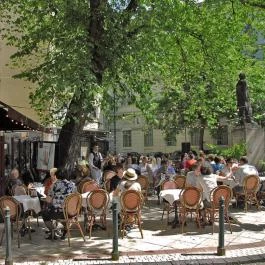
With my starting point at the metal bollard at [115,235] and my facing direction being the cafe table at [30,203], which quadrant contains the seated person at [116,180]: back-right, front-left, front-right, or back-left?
front-right

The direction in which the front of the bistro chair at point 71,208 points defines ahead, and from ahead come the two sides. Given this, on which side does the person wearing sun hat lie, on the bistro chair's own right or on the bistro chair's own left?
on the bistro chair's own right

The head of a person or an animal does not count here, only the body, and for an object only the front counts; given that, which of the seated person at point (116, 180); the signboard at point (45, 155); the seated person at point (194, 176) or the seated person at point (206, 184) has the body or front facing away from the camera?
the seated person at point (206, 184)

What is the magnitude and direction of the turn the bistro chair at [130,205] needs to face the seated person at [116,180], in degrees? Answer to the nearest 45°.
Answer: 0° — it already faces them

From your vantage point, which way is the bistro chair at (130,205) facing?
away from the camera

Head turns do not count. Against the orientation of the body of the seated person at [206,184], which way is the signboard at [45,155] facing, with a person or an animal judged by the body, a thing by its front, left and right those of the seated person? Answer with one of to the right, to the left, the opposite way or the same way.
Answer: the opposite way

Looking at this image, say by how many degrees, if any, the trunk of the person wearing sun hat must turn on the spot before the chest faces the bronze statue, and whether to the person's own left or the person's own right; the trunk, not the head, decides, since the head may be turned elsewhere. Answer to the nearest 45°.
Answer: approximately 45° to the person's own right
